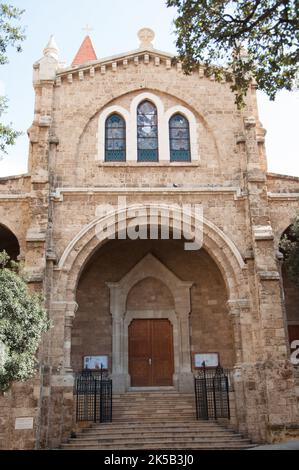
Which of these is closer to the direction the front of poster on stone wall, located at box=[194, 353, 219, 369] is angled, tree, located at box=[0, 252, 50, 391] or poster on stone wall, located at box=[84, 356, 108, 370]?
the tree

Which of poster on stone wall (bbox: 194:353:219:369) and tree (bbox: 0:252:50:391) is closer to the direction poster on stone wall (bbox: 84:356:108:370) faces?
the tree

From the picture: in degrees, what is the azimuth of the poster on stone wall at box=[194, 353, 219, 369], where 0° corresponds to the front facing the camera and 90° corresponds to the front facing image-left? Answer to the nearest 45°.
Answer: approximately 0°

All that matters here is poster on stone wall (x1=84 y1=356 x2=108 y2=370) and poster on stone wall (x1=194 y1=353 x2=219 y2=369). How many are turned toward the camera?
2

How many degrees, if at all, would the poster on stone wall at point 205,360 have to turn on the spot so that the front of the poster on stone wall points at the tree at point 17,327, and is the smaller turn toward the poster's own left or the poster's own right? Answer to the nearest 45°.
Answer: approximately 45° to the poster's own right

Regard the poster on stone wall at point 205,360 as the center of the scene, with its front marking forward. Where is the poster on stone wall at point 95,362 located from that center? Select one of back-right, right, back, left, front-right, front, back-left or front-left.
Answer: right

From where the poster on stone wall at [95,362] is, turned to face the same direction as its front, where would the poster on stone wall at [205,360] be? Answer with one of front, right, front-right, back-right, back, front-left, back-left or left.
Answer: left

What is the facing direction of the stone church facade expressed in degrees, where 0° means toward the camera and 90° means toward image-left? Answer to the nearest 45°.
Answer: approximately 0°

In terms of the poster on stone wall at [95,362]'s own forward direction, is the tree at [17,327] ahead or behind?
ahead
